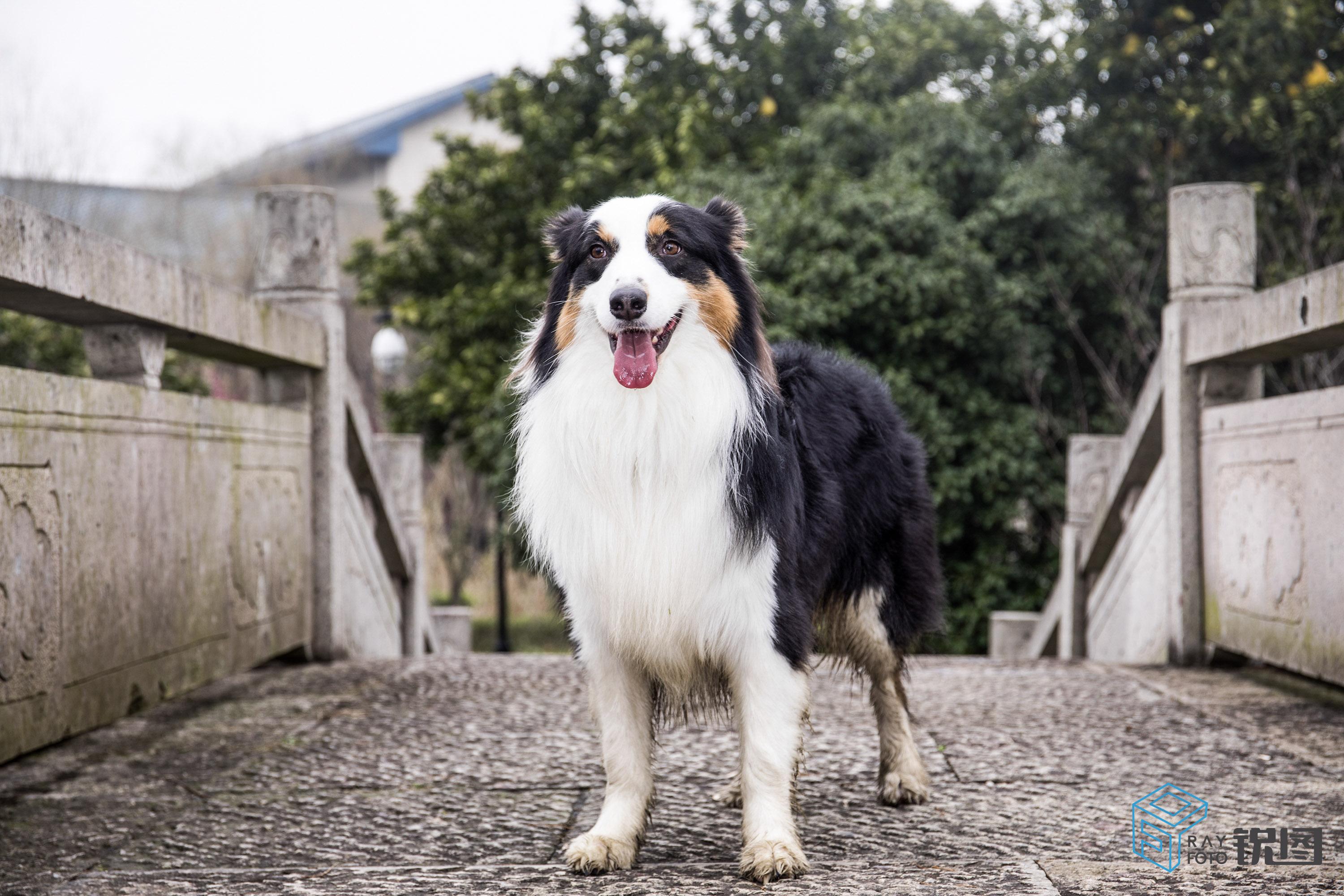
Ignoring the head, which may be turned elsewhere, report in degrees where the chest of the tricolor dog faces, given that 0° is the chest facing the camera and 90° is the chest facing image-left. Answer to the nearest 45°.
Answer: approximately 45°

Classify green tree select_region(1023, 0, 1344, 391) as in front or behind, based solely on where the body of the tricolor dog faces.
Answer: behind

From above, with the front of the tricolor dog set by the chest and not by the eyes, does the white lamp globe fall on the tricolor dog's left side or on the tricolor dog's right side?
on the tricolor dog's right side

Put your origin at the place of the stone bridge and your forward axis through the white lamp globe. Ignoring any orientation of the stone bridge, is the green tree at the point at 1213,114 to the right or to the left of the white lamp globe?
right
